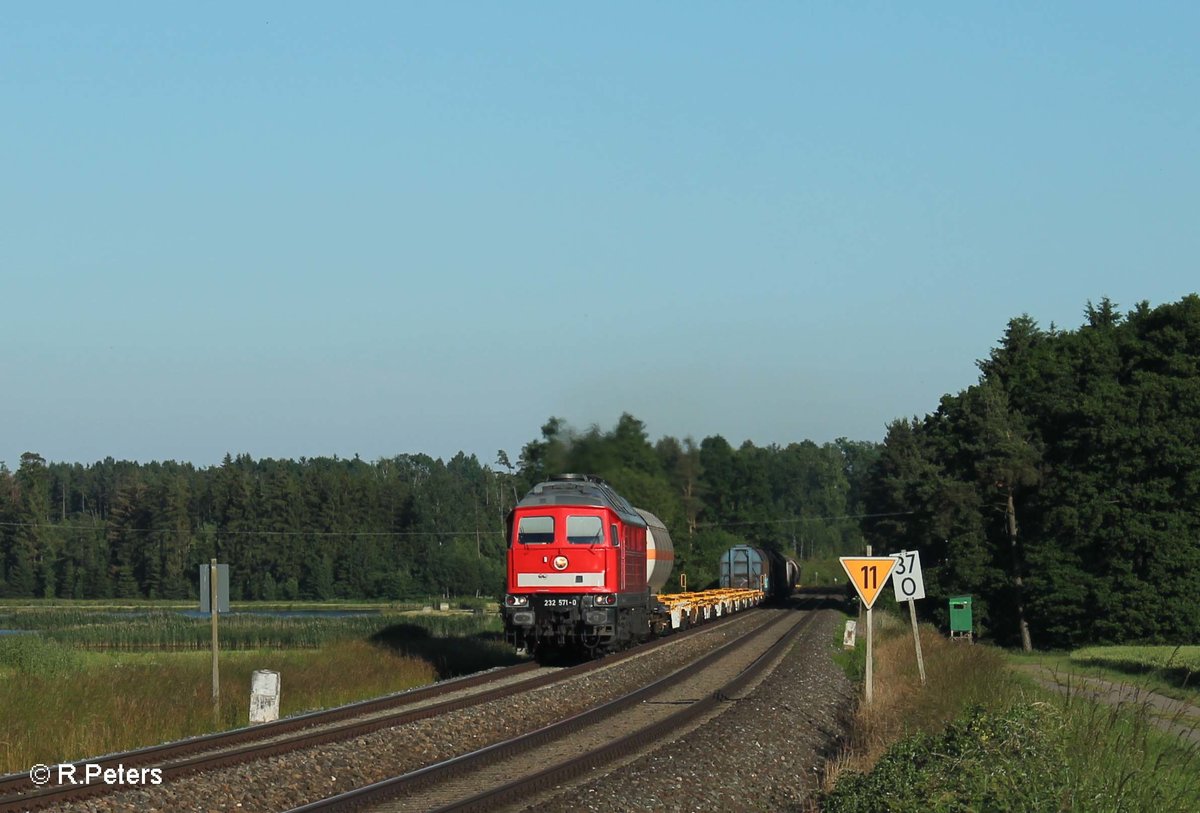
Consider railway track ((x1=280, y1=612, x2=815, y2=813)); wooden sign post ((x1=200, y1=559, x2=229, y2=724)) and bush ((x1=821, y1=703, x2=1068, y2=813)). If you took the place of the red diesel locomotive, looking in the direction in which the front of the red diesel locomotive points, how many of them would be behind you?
0

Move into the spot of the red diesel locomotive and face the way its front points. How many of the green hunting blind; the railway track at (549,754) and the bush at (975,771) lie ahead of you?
2

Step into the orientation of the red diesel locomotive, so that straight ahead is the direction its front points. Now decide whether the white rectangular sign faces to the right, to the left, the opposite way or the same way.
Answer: the same way

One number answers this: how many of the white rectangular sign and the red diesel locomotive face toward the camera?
2

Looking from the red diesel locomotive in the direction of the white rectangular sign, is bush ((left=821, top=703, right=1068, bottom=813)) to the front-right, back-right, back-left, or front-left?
front-right

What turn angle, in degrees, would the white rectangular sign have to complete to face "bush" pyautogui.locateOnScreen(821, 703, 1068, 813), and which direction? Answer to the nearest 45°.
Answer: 0° — it already faces it

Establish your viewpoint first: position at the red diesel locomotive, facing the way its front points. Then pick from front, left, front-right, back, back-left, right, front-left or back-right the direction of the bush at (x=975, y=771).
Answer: front

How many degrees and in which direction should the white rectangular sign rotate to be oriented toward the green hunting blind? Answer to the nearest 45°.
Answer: approximately 180°

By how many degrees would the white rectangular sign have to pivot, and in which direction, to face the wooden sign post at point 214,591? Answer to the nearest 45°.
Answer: approximately 90° to its right

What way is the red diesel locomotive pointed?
toward the camera

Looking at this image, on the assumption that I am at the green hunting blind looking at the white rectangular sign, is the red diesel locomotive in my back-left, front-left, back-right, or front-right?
front-right

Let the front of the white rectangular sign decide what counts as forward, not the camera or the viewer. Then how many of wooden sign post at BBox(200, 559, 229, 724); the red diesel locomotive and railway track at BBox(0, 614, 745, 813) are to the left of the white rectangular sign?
0

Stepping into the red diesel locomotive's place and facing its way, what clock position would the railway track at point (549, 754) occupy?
The railway track is roughly at 12 o'clock from the red diesel locomotive.

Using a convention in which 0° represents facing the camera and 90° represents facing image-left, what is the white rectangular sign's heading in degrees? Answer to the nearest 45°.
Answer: approximately 0°

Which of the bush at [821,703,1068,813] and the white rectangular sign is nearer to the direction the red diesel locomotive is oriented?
the bush
